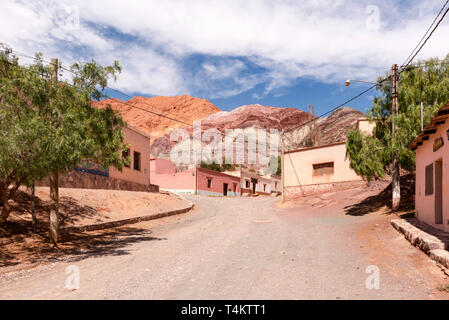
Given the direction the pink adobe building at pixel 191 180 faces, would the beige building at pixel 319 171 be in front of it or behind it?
in front

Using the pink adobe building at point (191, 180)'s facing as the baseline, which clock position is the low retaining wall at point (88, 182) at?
The low retaining wall is roughly at 2 o'clock from the pink adobe building.

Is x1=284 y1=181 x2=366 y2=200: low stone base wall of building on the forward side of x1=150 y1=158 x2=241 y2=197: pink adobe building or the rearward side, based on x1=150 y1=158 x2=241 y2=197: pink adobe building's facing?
on the forward side

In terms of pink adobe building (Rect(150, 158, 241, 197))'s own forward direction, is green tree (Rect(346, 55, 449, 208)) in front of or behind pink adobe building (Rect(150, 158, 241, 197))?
in front

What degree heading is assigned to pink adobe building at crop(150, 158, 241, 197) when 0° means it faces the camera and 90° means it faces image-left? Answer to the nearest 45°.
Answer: approximately 315°

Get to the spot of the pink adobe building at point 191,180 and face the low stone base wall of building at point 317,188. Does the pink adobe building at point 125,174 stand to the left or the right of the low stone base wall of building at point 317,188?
right

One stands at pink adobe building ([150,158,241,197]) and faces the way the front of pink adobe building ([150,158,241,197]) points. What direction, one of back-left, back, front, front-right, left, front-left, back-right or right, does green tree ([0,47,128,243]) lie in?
front-right

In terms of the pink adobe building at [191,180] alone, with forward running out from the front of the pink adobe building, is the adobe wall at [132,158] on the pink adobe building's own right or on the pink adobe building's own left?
on the pink adobe building's own right

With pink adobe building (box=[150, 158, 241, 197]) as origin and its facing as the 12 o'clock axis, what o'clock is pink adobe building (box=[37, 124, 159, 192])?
pink adobe building (box=[37, 124, 159, 192]) is roughly at 2 o'clock from pink adobe building (box=[150, 158, 241, 197]).
